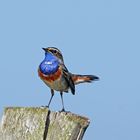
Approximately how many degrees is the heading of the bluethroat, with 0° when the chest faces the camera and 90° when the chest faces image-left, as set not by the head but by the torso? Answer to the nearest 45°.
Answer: approximately 45°
